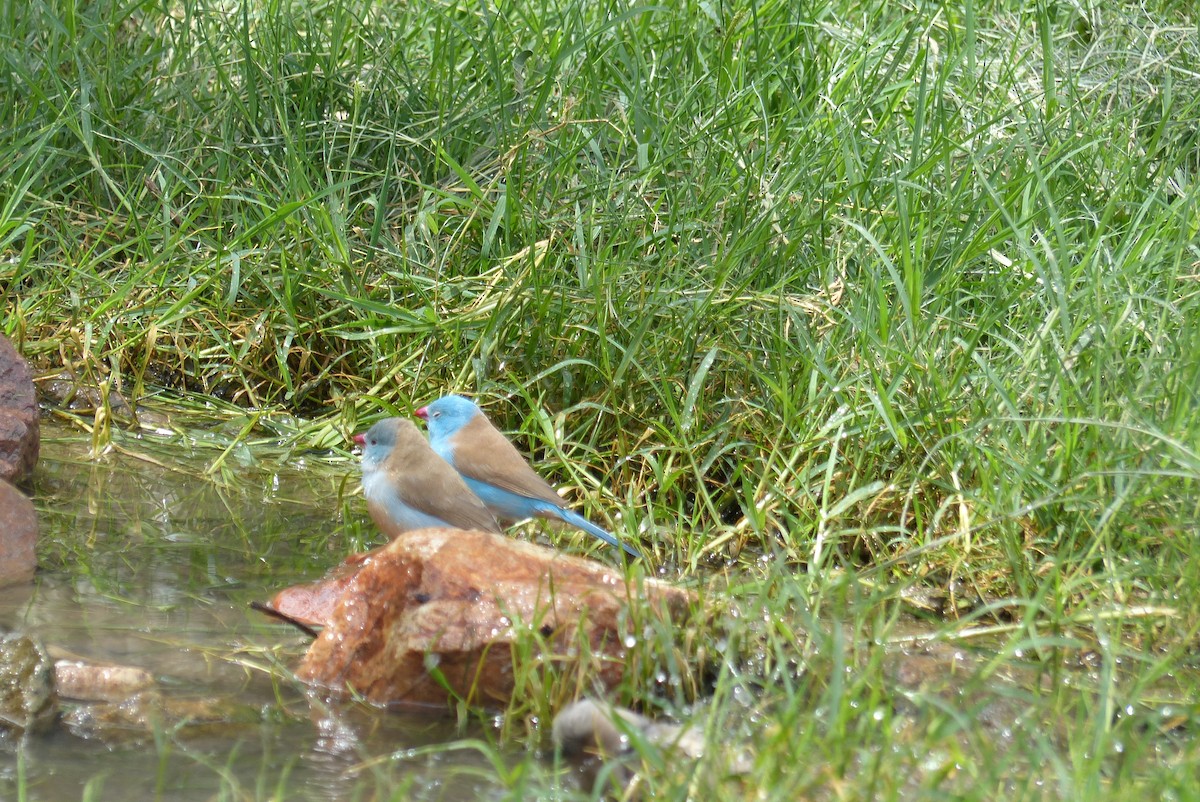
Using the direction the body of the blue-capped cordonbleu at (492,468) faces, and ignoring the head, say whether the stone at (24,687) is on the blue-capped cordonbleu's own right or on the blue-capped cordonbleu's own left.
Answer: on the blue-capped cordonbleu's own left

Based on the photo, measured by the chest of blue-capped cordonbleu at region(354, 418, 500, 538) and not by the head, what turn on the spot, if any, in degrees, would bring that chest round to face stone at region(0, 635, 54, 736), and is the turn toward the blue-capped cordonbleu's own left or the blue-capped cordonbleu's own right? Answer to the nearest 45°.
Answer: approximately 45° to the blue-capped cordonbleu's own left

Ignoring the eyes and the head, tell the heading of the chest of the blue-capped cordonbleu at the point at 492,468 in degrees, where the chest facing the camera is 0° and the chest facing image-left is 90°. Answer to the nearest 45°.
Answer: approximately 90°

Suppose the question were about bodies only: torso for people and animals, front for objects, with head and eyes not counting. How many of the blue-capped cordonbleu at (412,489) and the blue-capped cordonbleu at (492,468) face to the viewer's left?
2

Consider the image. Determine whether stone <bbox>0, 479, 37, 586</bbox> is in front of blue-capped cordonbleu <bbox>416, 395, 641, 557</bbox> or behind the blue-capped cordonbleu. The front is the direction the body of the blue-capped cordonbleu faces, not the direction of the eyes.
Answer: in front

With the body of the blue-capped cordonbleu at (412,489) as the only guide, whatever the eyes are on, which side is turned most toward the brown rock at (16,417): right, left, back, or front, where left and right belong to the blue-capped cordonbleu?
front

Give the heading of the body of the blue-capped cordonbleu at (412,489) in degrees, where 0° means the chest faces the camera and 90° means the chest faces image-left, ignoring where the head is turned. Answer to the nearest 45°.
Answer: approximately 90°

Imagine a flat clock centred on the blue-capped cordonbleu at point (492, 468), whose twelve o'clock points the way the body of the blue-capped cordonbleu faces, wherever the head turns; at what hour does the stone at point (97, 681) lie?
The stone is roughly at 10 o'clock from the blue-capped cordonbleu.

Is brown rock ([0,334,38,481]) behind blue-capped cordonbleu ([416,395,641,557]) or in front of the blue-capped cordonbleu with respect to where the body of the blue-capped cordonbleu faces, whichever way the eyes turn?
in front

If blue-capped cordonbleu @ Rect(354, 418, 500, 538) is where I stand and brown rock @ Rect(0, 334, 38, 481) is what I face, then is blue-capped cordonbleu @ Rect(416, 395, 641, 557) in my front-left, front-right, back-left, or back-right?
back-right

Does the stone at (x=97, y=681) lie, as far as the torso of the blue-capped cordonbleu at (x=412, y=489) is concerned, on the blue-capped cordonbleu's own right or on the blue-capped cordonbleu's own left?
on the blue-capped cordonbleu's own left

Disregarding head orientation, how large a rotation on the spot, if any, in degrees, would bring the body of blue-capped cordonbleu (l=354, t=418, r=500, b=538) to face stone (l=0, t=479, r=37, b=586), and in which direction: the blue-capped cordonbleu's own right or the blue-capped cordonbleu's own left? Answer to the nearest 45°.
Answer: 0° — it already faces it
